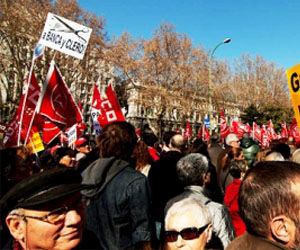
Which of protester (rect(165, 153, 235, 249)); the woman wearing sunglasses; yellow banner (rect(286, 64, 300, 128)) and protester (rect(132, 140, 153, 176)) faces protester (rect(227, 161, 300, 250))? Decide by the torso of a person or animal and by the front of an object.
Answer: the yellow banner

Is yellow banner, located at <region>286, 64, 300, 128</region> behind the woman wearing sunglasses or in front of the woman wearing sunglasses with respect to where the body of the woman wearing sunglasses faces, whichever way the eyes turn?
behind

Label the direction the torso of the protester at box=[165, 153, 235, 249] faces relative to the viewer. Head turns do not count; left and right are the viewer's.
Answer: facing away from the viewer and to the right of the viewer

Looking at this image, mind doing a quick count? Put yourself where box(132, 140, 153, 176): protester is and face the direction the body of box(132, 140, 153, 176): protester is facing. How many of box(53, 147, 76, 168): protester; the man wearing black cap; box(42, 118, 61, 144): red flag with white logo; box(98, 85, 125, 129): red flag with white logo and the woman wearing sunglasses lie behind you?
2

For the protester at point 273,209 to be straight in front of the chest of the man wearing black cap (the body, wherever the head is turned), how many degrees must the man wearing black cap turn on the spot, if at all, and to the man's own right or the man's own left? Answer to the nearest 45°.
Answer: approximately 45° to the man's own left

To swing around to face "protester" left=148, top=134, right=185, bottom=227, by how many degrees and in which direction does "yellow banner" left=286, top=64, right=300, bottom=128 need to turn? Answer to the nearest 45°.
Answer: approximately 90° to its right

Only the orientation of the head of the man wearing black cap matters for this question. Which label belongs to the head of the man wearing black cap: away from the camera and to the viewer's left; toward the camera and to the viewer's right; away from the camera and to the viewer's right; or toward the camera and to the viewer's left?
toward the camera and to the viewer's right

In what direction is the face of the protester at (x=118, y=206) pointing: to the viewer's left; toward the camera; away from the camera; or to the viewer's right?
away from the camera

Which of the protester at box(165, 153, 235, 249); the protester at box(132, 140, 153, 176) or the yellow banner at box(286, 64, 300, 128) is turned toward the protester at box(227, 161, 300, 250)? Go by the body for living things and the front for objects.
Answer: the yellow banner

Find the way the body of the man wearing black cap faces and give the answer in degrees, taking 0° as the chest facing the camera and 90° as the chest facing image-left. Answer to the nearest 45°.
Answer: approximately 315°

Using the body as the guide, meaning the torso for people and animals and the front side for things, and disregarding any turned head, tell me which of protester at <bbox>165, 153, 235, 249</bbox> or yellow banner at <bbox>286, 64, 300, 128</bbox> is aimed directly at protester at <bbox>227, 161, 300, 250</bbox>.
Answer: the yellow banner

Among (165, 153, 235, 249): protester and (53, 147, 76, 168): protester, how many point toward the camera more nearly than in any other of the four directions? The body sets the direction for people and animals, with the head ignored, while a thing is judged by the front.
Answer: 0

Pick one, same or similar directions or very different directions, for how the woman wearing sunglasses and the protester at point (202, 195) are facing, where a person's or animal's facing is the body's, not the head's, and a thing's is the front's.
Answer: very different directions

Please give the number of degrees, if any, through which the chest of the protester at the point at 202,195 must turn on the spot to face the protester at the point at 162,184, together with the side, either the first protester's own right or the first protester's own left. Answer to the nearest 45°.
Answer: approximately 90° to the first protester's own left

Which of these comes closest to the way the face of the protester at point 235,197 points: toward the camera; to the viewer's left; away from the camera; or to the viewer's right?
away from the camera

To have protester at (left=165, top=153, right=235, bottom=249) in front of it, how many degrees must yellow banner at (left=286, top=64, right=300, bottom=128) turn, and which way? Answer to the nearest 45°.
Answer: approximately 45° to its right
